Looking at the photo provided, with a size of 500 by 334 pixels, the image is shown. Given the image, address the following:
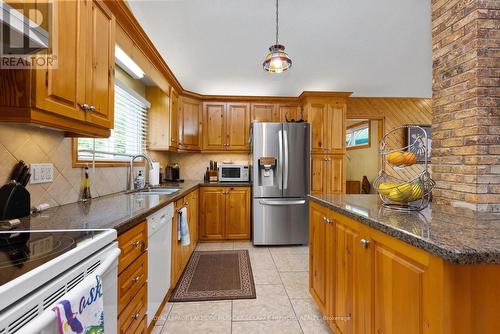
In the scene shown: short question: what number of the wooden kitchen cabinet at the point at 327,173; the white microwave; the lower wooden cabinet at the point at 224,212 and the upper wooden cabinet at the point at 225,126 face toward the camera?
4

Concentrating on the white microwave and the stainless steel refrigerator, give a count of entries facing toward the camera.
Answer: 2

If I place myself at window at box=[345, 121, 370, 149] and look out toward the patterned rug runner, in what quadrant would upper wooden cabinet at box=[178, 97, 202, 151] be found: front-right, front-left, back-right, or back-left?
front-right

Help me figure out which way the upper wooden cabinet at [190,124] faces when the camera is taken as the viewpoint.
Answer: facing the viewer and to the right of the viewer

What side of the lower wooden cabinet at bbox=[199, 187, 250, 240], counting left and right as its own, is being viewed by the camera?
front

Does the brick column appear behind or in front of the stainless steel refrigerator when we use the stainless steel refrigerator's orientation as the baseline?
in front

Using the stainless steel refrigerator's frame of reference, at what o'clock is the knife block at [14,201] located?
The knife block is roughly at 1 o'clock from the stainless steel refrigerator.

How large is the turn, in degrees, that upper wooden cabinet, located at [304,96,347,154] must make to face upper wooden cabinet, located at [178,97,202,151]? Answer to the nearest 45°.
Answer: approximately 90° to its right

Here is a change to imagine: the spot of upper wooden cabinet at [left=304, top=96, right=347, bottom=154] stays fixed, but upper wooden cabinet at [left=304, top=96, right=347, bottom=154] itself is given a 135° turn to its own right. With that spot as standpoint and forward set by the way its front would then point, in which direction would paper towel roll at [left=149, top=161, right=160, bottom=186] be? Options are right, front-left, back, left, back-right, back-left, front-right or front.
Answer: left

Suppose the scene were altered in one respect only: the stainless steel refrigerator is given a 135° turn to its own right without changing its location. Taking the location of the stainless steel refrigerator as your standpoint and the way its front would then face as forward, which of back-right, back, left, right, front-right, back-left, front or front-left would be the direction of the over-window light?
left

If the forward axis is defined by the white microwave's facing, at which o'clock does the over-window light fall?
The over-window light is roughly at 1 o'clock from the white microwave.

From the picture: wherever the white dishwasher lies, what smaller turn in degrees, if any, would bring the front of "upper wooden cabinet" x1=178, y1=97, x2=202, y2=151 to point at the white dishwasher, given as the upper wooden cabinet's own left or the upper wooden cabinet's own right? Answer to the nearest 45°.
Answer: approximately 45° to the upper wooden cabinet's own right

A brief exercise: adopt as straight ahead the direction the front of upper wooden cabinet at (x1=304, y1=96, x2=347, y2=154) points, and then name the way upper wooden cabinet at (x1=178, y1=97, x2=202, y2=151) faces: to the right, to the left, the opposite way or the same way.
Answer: to the left
